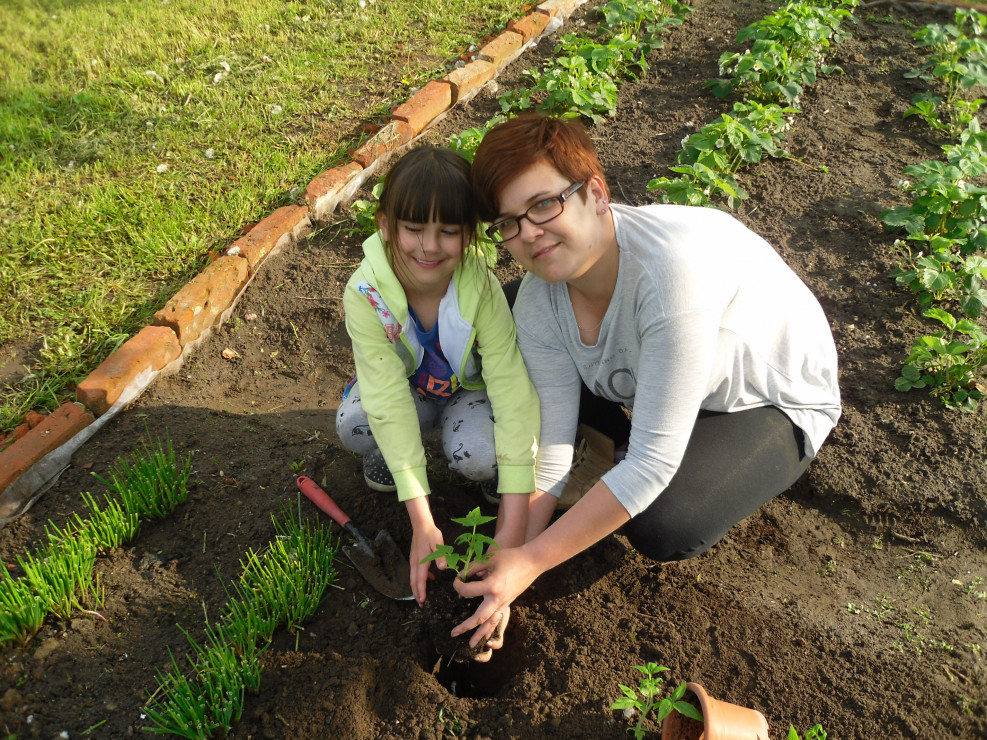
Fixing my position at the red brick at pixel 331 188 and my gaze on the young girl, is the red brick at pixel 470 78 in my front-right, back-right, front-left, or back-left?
back-left

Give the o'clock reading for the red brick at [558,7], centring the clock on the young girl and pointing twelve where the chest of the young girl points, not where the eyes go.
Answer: The red brick is roughly at 7 o'clock from the young girl.

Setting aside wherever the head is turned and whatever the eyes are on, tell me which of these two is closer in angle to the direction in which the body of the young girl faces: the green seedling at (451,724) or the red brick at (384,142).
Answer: the green seedling

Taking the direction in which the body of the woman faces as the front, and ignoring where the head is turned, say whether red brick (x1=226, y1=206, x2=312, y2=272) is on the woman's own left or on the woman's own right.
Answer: on the woman's own right

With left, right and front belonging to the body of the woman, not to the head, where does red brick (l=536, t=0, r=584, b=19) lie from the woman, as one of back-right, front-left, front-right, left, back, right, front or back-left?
back-right

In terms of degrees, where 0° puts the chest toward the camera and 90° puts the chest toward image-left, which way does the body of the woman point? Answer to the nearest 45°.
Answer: approximately 45°

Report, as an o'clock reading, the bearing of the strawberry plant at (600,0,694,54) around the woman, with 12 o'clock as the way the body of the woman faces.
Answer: The strawberry plant is roughly at 5 o'clock from the woman.

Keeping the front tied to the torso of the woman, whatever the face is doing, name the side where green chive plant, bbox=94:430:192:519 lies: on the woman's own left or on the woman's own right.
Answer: on the woman's own right

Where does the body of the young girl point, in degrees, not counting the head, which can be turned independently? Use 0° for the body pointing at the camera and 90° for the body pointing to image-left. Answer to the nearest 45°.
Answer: approximately 0°

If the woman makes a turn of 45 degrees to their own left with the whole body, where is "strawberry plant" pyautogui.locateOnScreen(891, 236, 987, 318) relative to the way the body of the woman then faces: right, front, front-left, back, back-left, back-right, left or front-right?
back-left
